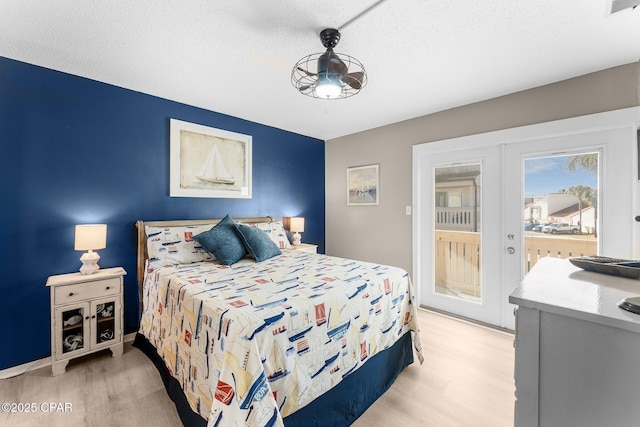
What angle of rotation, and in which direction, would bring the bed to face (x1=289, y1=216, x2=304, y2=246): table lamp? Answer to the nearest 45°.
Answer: approximately 135° to its left

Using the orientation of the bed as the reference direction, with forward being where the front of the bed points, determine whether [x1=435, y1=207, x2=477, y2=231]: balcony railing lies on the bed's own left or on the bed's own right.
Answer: on the bed's own left

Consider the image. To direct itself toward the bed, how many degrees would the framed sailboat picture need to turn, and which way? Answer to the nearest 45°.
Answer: approximately 45° to its right

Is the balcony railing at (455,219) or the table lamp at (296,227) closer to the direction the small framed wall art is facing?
the table lamp

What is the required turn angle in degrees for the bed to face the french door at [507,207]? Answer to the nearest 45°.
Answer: approximately 45° to its left

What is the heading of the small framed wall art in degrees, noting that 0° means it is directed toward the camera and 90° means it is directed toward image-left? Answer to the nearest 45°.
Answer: approximately 45°

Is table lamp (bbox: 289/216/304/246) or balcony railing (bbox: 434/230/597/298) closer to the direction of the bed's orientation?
the balcony railing

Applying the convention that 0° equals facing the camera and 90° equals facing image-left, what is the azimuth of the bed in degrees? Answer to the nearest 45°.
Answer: approximately 315°

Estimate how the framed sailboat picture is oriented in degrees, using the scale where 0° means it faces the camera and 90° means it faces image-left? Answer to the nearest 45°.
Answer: approximately 315°

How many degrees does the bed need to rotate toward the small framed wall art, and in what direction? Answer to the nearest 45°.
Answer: approximately 90° to its left

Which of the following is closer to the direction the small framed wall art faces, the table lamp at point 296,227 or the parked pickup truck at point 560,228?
the table lamp

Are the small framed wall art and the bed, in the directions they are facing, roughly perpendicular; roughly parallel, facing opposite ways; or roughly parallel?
roughly perpendicular
